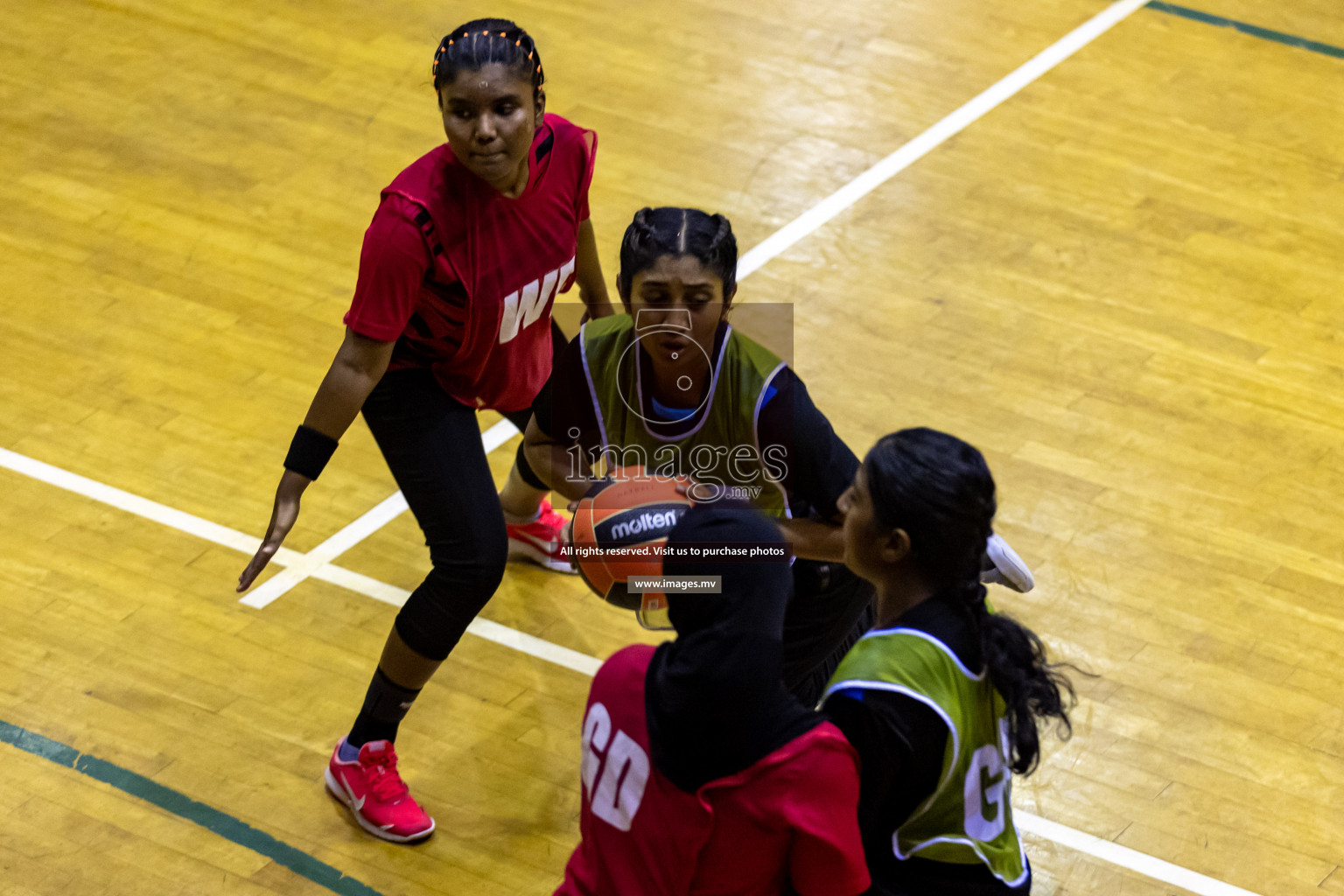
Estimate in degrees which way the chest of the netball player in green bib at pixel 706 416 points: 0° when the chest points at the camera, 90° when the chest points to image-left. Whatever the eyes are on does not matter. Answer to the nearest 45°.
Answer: approximately 0°

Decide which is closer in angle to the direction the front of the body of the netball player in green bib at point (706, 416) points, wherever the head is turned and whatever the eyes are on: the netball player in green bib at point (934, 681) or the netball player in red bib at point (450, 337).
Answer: the netball player in green bib

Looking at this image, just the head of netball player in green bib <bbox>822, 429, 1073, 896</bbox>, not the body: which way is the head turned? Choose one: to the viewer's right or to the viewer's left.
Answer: to the viewer's left

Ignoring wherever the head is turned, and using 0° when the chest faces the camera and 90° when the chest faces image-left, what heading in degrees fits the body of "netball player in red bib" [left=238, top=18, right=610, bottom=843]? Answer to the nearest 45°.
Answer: approximately 315°

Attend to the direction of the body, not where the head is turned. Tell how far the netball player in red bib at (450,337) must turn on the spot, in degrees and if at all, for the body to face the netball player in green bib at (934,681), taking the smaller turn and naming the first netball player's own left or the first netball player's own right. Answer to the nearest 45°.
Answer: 0° — they already face them
